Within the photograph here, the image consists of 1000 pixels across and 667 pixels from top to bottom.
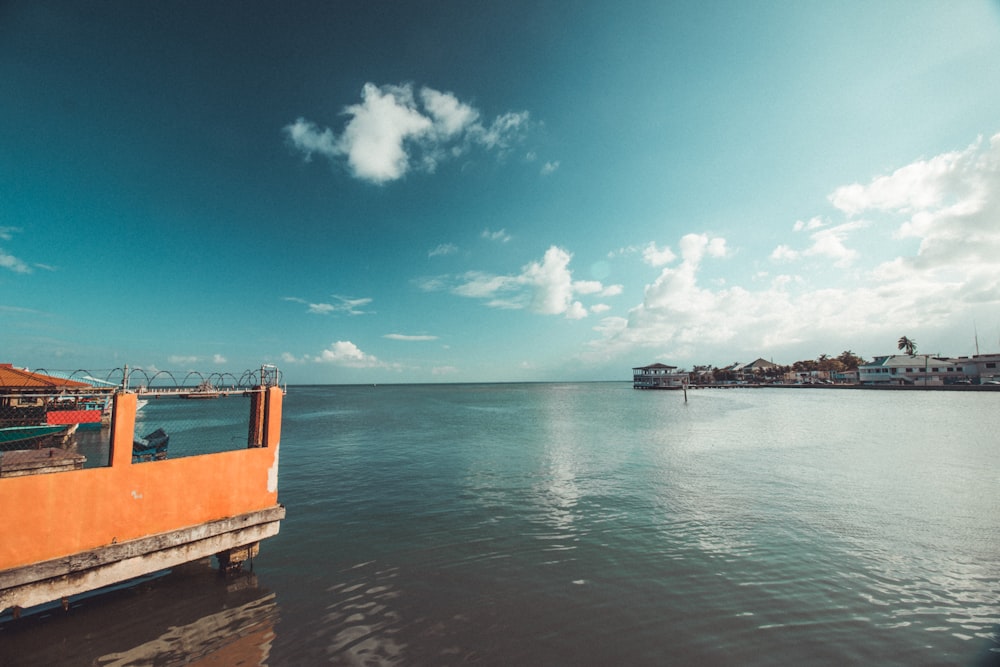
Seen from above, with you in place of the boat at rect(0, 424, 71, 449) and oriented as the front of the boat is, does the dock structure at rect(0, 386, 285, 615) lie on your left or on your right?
on your right

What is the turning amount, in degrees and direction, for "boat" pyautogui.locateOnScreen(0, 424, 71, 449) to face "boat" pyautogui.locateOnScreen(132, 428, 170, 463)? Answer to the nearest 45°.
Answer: approximately 45° to its right

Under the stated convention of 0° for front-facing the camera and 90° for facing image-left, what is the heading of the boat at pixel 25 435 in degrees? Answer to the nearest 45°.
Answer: approximately 270°

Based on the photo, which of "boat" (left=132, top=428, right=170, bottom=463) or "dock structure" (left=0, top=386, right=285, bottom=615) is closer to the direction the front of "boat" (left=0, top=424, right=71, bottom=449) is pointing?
the boat
